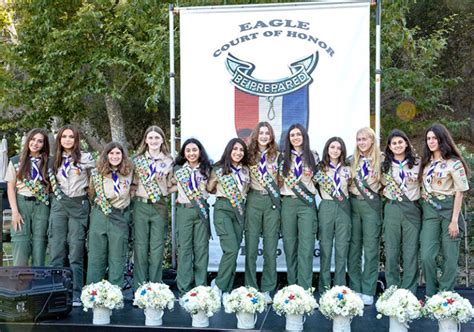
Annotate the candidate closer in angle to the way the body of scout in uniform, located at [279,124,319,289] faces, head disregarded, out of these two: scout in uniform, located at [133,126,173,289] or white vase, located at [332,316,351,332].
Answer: the white vase

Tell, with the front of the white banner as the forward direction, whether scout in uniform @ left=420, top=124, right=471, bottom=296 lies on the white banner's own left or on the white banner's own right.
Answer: on the white banner's own left

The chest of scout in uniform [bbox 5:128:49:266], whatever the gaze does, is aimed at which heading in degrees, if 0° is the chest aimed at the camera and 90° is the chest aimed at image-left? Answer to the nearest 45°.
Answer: approximately 0°

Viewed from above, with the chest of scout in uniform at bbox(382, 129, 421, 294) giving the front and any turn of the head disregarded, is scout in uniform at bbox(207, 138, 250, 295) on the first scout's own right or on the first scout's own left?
on the first scout's own right

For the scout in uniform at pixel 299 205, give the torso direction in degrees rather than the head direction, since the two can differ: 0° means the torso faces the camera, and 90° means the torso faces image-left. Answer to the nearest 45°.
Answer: approximately 0°
